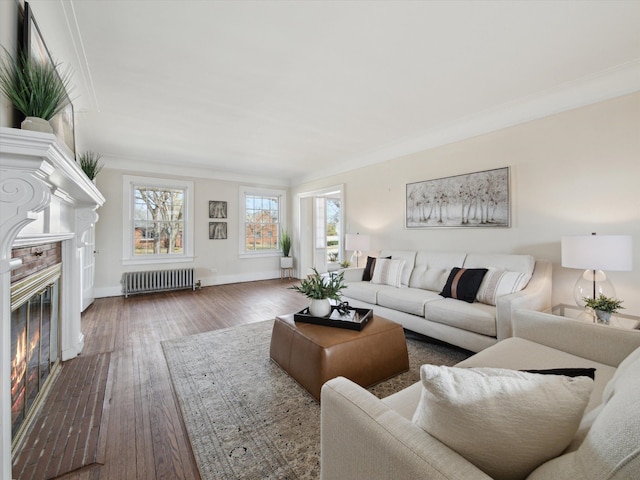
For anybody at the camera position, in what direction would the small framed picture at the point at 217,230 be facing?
facing the viewer

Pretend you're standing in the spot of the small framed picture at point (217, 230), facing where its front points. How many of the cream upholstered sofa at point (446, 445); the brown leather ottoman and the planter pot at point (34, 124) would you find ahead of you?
3

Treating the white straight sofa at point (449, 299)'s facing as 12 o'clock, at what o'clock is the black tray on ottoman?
The black tray on ottoman is roughly at 12 o'clock from the white straight sofa.

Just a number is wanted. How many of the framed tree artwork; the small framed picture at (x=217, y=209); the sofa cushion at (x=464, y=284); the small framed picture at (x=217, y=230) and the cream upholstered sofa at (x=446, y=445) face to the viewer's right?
0

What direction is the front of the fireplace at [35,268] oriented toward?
to the viewer's right

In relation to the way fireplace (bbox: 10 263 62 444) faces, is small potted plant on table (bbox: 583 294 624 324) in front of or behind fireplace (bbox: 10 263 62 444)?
in front

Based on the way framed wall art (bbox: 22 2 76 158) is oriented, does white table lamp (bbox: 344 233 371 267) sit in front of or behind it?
in front

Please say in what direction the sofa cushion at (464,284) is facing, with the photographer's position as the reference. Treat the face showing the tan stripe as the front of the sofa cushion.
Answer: facing the viewer and to the left of the viewer

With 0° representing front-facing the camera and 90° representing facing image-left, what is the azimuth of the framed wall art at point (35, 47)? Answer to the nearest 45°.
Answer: approximately 270°

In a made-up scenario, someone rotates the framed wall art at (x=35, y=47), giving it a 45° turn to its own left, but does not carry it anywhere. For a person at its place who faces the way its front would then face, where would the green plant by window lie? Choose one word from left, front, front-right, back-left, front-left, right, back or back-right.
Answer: front

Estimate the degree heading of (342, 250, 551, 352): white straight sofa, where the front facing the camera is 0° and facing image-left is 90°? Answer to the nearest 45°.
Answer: approximately 45°

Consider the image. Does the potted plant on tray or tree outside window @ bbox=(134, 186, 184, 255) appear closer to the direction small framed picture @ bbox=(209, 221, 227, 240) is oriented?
the potted plant on tray

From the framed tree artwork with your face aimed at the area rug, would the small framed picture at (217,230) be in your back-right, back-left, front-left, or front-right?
front-right

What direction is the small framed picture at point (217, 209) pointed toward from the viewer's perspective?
toward the camera

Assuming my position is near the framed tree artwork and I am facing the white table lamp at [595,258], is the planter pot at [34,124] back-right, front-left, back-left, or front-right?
front-right

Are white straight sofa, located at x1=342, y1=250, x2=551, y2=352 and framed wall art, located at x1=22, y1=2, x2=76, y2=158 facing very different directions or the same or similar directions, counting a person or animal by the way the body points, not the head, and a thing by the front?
very different directions
